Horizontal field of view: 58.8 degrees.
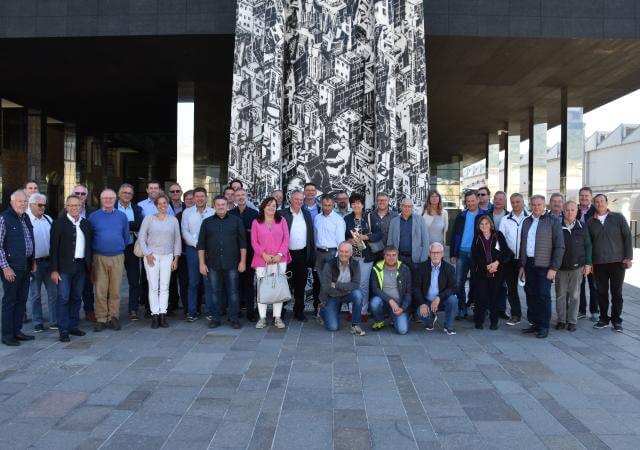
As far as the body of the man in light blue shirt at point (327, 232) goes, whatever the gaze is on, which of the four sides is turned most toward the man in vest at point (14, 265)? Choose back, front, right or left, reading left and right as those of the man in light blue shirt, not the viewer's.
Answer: right

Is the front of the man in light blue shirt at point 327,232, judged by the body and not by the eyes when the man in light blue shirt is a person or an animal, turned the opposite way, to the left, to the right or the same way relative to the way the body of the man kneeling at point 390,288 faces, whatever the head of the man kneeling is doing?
the same way

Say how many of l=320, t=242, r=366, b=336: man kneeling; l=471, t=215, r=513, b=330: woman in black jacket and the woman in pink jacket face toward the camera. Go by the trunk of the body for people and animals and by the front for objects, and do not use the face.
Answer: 3

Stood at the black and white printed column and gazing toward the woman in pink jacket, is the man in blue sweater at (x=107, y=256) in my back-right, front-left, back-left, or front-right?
front-right

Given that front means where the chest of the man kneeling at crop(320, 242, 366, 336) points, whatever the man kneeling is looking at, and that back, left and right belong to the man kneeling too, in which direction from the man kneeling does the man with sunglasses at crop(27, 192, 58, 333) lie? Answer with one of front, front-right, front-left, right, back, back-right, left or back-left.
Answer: right

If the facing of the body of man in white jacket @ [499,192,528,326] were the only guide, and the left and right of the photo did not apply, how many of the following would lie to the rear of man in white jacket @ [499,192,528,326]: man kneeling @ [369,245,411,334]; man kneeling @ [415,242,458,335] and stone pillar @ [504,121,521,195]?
1

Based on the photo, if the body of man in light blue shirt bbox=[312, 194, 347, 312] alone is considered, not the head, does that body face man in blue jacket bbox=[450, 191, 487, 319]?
no

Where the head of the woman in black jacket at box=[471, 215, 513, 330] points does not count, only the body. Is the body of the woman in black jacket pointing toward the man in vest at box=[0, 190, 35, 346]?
no

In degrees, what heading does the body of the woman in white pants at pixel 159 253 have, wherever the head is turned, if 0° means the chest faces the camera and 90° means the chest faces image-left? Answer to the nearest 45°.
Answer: approximately 0°

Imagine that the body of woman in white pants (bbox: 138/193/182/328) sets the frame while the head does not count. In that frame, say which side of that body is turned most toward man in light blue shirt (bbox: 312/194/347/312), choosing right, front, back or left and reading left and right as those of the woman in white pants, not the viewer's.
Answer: left

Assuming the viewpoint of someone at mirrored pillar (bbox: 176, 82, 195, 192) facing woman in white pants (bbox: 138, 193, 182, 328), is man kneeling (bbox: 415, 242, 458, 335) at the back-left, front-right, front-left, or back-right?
front-left

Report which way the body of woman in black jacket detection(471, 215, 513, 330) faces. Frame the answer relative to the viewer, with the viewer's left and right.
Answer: facing the viewer

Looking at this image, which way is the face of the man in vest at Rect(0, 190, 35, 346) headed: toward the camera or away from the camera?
toward the camera

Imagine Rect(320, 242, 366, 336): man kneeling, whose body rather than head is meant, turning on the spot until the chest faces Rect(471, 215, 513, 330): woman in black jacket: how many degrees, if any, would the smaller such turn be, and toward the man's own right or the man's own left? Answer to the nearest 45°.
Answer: approximately 90° to the man's own left

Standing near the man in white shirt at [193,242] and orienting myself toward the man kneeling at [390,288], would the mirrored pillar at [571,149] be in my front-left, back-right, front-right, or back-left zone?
front-left

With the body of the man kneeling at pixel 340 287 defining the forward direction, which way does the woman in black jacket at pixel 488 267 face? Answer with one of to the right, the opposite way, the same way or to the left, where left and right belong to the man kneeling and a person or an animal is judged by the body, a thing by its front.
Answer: the same way

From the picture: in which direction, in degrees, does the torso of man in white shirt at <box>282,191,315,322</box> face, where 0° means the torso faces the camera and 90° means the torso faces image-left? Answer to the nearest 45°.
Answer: approximately 0°
